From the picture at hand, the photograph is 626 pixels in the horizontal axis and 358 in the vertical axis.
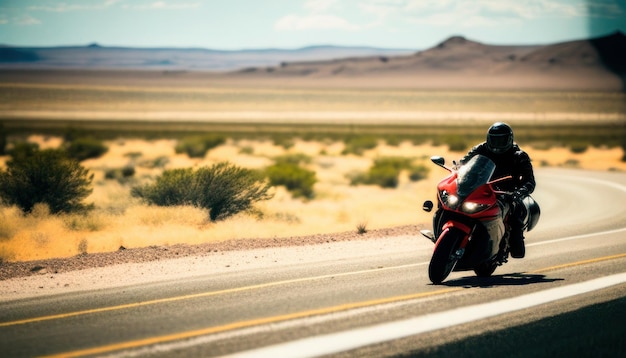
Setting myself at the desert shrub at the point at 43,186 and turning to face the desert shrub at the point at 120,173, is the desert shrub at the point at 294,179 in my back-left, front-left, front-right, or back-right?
front-right

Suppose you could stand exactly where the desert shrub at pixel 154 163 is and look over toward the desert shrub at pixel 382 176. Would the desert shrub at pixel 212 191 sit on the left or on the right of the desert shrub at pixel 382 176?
right

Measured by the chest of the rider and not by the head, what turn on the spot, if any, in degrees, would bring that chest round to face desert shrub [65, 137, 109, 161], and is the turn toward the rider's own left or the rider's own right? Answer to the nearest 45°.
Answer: approximately 90° to the rider's own right

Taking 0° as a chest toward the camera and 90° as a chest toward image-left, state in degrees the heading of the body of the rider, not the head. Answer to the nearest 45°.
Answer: approximately 45°

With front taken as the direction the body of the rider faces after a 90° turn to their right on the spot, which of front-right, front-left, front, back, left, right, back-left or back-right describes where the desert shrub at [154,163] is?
front

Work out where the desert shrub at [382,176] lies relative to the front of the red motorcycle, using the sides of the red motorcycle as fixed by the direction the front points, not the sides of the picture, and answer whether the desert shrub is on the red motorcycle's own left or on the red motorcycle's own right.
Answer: on the red motorcycle's own right

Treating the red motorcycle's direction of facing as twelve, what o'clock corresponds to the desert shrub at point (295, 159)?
The desert shrub is roughly at 4 o'clock from the red motorcycle.

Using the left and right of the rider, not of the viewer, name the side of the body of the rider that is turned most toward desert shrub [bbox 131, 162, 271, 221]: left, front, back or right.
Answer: right

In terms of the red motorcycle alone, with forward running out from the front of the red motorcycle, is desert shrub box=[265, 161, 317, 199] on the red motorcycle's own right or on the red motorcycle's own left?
on the red motorcycle's own right
